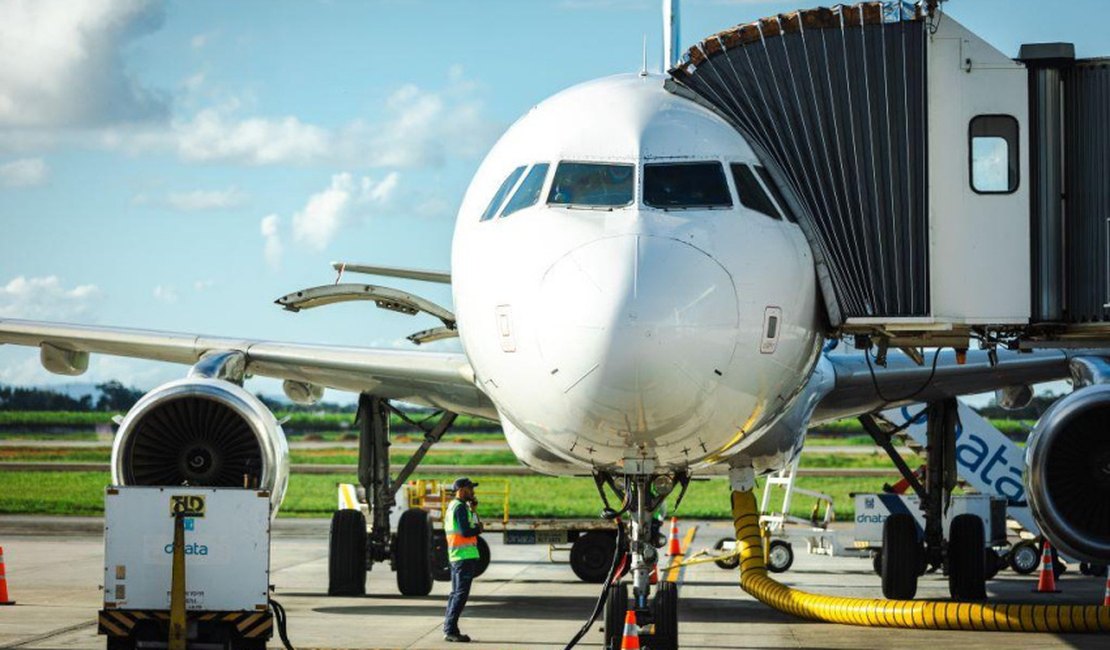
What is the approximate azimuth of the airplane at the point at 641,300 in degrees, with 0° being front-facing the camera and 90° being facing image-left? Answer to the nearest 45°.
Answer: approximately 0°

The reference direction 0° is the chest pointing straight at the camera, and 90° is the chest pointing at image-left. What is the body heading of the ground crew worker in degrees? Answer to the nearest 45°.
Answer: approximately 270°

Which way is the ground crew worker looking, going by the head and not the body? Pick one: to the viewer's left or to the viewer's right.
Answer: to the viewer's right

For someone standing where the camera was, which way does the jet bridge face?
facing to the left of the viewer

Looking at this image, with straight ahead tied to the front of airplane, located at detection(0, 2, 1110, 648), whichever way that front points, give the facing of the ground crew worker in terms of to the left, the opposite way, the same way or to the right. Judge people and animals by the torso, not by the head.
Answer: to the left

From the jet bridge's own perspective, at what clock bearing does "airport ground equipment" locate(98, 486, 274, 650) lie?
The airport ground equipment is roughly at 12 o'clock from the jet bridge.

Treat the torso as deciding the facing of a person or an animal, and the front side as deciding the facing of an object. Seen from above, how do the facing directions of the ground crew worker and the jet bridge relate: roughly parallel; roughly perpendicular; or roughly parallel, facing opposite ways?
roughly parallel, facing opposite ways

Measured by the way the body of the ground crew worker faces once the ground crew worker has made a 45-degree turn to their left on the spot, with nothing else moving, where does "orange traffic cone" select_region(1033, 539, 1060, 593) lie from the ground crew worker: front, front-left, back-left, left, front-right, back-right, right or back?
front

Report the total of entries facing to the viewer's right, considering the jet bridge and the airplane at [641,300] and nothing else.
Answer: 0
